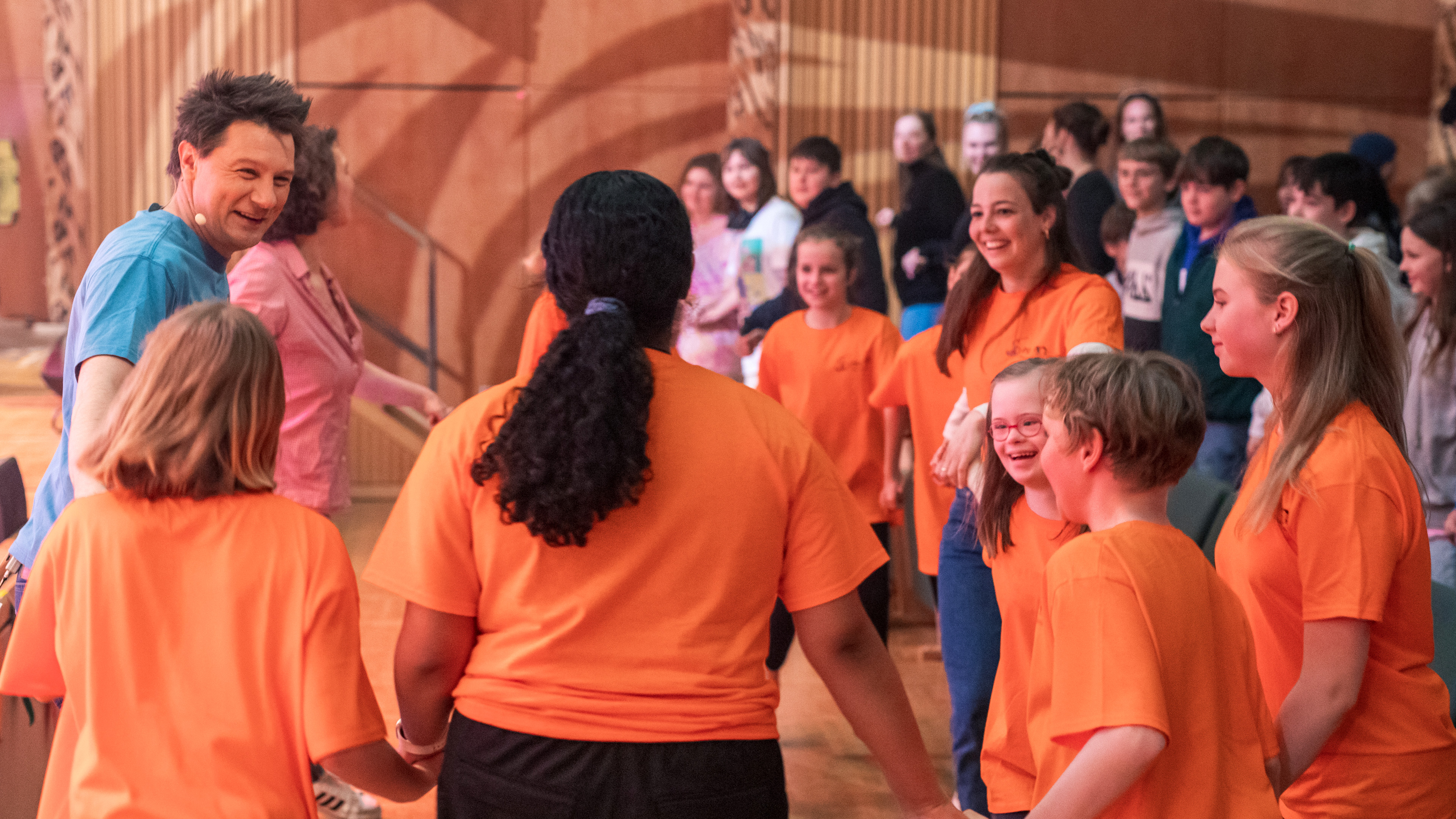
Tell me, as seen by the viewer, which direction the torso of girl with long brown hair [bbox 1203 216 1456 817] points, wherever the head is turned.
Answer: to the viewer's left

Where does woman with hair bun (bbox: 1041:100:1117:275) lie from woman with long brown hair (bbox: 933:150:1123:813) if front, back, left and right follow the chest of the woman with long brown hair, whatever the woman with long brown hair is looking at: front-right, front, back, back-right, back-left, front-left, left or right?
back-right

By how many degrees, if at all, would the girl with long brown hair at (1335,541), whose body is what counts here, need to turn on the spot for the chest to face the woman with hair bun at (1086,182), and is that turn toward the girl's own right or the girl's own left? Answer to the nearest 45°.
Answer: approximately 90° to the girl's own right

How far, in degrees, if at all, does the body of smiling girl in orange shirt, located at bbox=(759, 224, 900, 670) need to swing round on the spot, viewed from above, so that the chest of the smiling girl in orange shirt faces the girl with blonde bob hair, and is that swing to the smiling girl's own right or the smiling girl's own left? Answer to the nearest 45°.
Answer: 0° — they already face them

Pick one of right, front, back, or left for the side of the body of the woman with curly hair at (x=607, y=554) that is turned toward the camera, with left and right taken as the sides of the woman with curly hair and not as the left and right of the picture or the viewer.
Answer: back

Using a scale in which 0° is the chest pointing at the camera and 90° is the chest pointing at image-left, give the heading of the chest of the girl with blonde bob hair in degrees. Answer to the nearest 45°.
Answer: approximately 180°

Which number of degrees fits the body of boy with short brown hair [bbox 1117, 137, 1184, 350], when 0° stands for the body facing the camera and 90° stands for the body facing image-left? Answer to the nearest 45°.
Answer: approximately 45°

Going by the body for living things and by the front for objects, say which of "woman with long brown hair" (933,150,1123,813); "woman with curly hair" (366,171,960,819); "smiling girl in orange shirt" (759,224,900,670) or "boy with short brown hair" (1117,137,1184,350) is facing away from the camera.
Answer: the woman with curly hair
